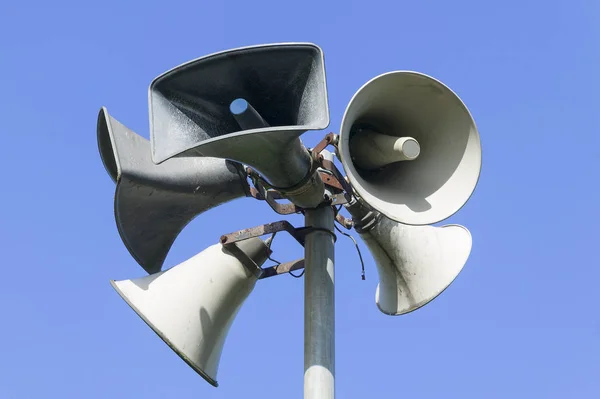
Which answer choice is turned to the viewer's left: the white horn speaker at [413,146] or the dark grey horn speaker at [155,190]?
the dark grey horn speaker

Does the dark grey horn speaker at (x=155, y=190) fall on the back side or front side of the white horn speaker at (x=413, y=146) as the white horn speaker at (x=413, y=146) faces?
on the back side

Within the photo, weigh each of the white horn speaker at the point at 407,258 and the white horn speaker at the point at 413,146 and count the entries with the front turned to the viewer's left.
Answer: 0

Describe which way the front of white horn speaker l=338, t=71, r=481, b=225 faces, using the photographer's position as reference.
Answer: facing the viewer and to the right of the viewer

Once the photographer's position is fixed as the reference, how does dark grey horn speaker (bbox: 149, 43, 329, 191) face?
facing the viewer and to the left of the viewer

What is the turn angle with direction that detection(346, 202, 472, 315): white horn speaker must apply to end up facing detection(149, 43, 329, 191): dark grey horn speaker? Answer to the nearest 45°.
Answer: approximately 180°

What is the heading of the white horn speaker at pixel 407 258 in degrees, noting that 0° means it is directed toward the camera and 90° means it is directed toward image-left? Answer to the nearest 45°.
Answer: approximately 225°

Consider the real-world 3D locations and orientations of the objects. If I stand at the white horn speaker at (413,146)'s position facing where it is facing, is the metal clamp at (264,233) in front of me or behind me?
behind

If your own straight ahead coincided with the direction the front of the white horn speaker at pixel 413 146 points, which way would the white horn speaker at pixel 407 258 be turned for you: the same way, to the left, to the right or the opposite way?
to the left

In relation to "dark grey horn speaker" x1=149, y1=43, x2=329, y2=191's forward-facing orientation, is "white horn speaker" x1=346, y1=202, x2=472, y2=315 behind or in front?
behind

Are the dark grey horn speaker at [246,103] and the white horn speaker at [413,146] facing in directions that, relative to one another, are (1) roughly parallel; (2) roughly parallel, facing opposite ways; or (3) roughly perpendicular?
roughly perpendicular

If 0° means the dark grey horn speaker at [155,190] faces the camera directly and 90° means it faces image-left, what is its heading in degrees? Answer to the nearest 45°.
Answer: approximately 90°
